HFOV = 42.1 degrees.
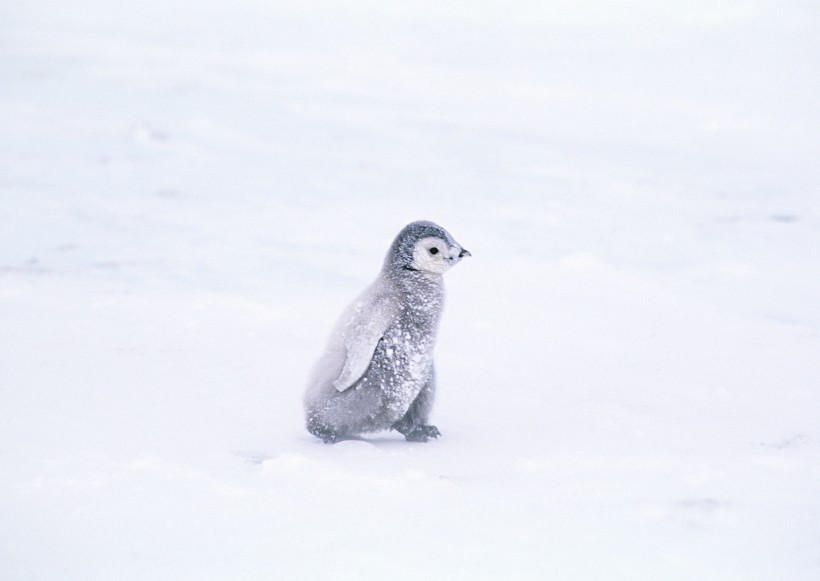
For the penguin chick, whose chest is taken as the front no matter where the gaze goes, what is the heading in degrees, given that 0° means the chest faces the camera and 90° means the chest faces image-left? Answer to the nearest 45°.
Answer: approximately 270°
